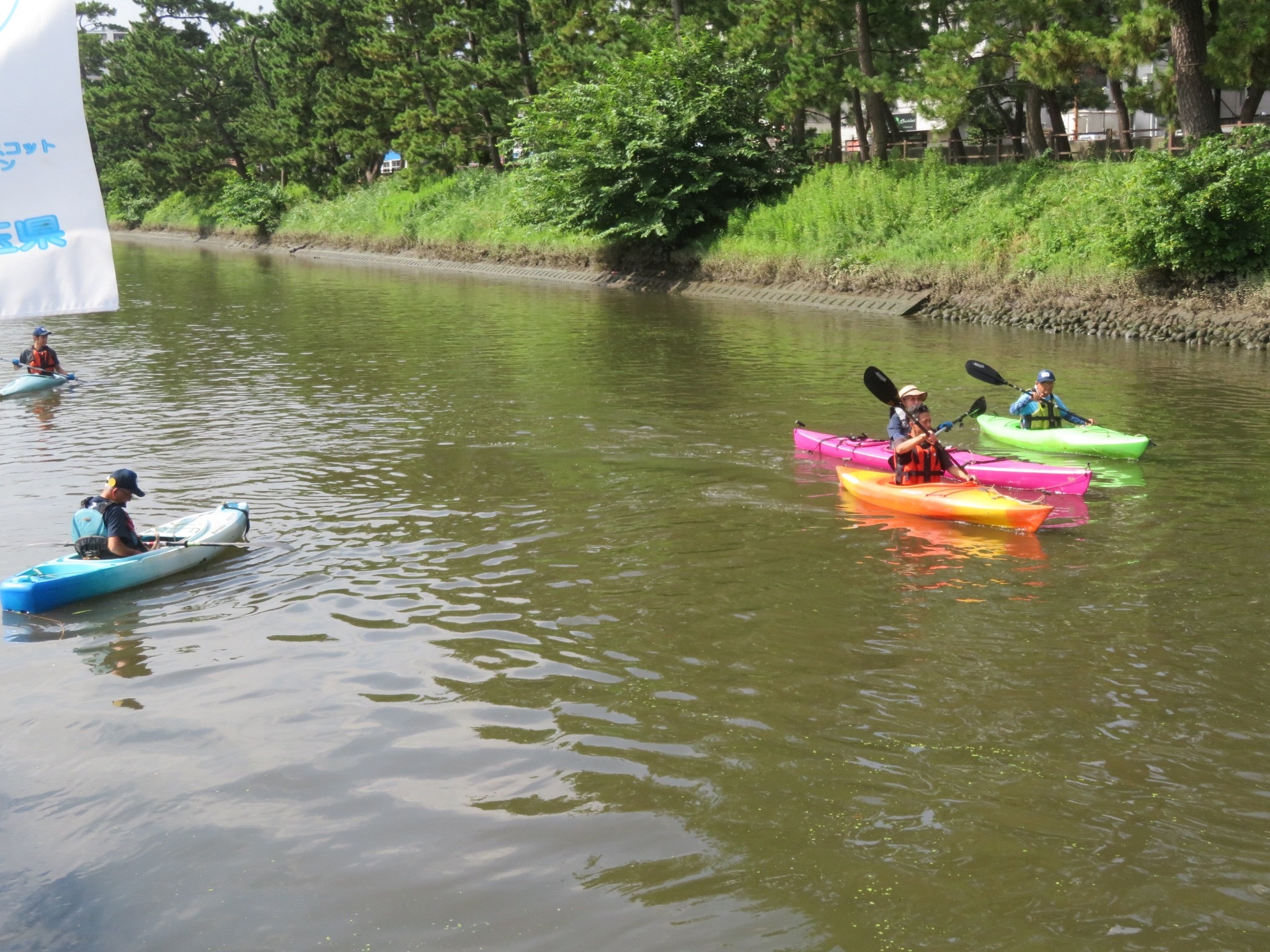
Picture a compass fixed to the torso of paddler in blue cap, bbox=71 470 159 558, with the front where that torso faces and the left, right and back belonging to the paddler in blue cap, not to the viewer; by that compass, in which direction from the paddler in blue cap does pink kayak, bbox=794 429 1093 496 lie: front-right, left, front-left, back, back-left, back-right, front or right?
front-right

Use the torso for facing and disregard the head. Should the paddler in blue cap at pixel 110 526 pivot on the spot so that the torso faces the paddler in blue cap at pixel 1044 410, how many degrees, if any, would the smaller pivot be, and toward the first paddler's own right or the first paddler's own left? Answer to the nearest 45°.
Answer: approximately 45° to the first paddler's own right

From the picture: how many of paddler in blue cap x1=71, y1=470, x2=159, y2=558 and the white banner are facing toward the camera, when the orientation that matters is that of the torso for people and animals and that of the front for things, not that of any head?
1

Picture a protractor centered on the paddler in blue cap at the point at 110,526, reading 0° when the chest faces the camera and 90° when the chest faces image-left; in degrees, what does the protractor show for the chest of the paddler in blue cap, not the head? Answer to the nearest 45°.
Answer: approximately 225°

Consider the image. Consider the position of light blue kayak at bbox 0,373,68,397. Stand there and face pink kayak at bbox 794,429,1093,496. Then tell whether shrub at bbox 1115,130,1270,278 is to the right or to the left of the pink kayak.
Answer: left

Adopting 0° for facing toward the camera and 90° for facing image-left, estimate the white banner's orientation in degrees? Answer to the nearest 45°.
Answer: approximately 0°

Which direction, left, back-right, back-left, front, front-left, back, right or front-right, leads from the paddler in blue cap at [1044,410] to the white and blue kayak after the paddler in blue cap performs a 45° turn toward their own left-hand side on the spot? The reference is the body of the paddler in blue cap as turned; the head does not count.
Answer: back-right

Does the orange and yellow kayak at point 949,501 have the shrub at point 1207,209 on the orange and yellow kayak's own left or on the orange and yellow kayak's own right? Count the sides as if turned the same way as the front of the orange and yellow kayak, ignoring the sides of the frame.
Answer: on the orange and yellow kayak's own left
